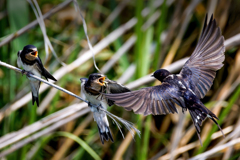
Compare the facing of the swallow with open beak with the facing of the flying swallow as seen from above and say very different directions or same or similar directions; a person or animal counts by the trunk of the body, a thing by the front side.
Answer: very different directions

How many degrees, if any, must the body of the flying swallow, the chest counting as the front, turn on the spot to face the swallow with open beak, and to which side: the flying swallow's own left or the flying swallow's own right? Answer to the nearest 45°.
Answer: approximately 45° to the flying swallow's own left

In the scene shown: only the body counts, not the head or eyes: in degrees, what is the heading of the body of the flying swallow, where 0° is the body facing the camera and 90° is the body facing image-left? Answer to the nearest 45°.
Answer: approximately 135°

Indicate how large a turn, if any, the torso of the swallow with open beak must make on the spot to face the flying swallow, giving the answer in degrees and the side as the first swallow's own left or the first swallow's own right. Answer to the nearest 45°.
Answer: approximately 45° to the first swallow's own left

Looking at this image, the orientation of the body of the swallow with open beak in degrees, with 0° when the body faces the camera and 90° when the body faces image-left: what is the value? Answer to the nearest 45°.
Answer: approximately 315°
